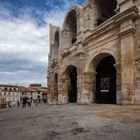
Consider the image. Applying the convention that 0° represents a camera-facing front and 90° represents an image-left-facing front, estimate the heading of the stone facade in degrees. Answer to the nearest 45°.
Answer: approximately 45°
